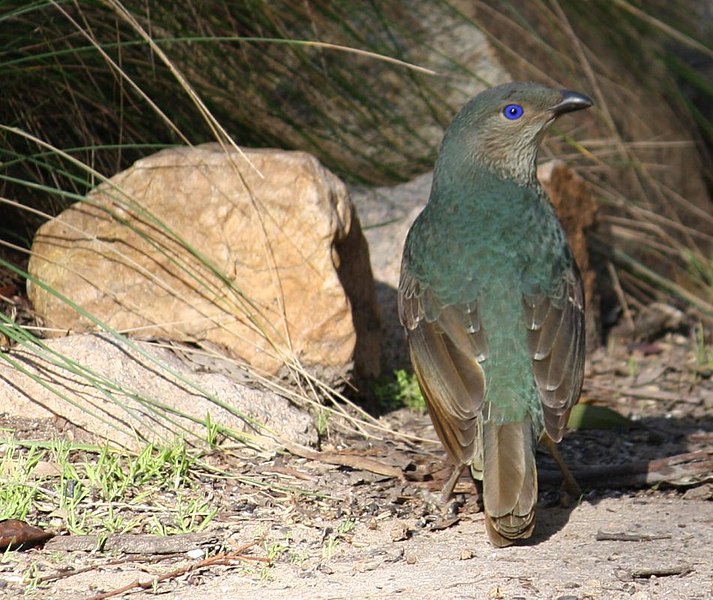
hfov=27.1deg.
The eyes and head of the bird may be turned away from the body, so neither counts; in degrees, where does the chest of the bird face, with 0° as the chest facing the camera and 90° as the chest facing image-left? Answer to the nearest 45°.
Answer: approximately 180°

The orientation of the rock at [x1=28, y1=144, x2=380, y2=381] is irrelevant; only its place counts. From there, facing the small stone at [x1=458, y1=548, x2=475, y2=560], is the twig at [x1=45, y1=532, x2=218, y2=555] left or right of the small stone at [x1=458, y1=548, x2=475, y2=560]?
right

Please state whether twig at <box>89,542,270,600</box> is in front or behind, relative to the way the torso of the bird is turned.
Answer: behind

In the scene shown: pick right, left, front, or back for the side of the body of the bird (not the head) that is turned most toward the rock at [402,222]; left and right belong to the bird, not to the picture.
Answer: front

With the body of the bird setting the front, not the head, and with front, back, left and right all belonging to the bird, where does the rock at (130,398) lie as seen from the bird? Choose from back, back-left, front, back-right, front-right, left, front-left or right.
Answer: left

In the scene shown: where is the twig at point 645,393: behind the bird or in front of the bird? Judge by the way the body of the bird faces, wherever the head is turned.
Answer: in front

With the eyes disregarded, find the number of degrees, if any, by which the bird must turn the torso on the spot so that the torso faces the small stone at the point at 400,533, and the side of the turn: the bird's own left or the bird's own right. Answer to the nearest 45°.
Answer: approximately 135° to the bird's own left

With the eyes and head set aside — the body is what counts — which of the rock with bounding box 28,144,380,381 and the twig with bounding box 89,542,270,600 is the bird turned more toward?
the rock

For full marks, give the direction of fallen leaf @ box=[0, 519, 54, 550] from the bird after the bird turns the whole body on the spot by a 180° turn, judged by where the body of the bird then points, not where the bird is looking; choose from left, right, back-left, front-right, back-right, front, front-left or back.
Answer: front-right

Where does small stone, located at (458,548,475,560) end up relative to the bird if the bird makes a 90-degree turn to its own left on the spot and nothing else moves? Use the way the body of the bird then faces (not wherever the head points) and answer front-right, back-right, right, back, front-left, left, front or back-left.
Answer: left

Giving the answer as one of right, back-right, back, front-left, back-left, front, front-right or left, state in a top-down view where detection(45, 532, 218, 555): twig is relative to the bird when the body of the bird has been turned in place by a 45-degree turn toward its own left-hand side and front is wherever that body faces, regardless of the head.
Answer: left
